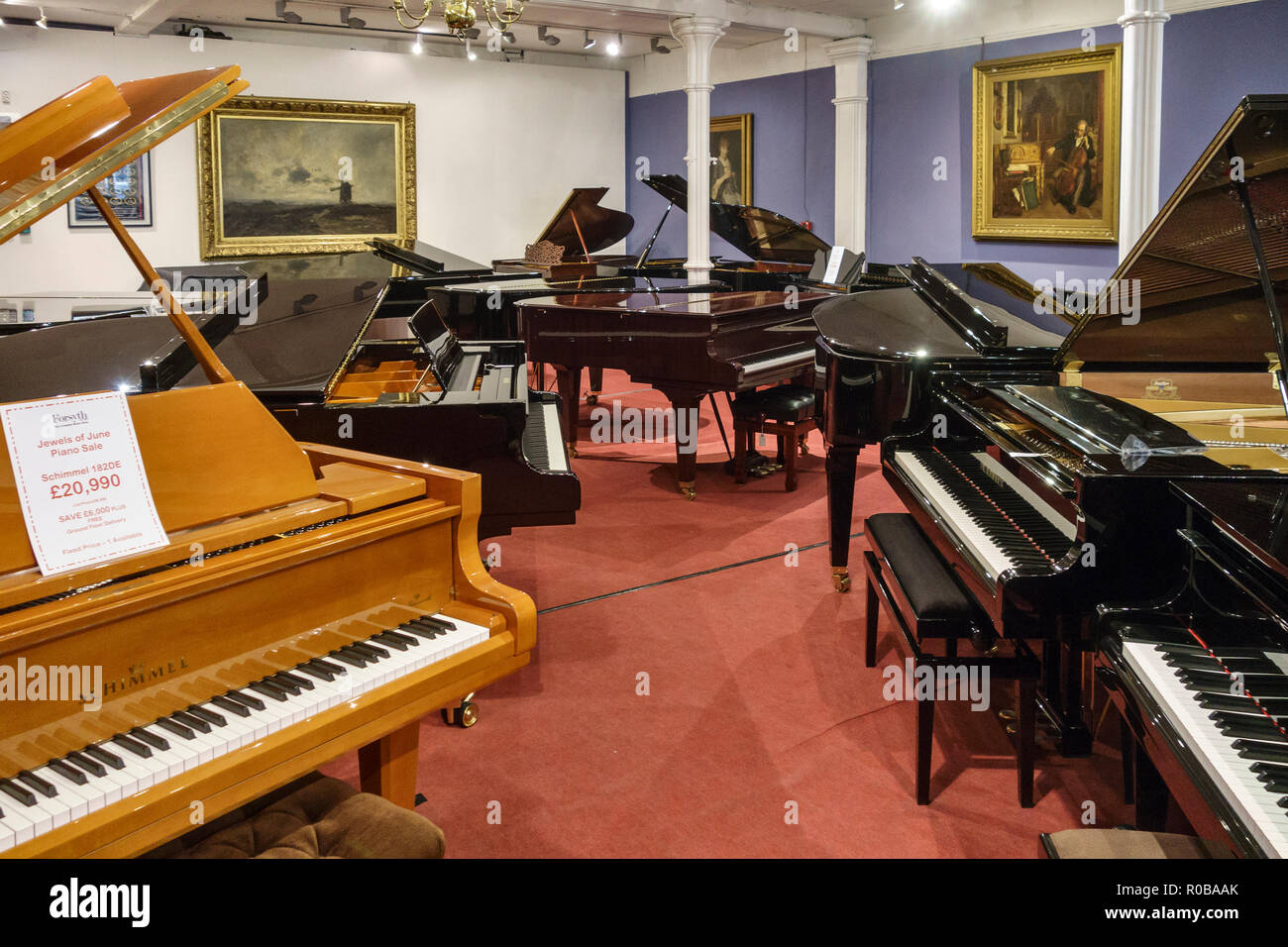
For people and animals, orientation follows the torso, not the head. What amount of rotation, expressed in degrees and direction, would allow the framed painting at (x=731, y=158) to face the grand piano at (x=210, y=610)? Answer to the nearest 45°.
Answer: approximately 45° to its left

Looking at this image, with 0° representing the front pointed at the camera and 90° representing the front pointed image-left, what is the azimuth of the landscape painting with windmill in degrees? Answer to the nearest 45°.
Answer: approximately 0°

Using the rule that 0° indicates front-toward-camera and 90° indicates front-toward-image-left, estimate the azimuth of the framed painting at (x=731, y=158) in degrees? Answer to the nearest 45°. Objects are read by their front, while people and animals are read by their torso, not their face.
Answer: approximately 45°

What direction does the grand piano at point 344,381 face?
to the viewer's right

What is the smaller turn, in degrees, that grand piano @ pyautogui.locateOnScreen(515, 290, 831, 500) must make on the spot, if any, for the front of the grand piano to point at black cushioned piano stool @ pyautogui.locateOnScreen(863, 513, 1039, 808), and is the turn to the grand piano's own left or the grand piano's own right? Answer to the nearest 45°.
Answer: approximately 45° to the grand piano's own right

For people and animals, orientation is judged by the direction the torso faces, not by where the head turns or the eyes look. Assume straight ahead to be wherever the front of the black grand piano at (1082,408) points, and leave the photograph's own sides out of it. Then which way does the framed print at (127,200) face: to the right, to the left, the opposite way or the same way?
to the left

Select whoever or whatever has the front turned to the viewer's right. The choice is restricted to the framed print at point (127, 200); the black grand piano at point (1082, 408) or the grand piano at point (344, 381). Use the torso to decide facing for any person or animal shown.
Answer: the grand piano

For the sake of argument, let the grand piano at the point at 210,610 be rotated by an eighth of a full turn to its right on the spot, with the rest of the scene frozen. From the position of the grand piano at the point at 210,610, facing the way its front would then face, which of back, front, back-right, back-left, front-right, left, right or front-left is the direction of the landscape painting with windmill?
back

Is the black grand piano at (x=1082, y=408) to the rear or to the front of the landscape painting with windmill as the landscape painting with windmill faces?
to the front

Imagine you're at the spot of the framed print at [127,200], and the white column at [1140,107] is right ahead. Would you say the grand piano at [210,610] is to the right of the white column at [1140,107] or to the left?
right

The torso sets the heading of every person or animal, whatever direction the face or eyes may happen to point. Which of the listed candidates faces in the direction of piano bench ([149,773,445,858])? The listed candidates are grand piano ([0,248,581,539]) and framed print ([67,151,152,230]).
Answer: the framed print

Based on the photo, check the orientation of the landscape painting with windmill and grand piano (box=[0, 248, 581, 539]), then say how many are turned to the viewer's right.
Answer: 1

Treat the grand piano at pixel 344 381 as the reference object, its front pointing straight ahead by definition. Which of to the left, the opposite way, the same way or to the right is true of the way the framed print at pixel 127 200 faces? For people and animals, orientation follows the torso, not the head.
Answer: to the right

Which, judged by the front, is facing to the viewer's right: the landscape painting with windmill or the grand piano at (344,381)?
the grand piano

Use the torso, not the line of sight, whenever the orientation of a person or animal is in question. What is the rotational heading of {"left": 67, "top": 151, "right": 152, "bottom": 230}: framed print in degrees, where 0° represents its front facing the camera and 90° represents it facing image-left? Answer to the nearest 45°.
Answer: approximately 0°

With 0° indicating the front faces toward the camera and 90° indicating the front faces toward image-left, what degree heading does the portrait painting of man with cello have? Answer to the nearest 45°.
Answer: approximately 45°
